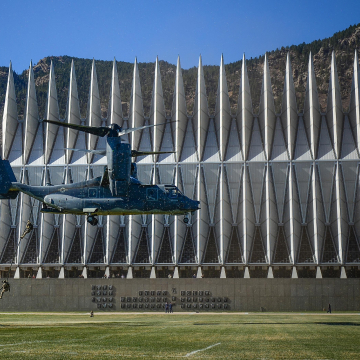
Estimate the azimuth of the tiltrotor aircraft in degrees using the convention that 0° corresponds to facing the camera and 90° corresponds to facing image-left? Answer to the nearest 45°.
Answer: approximately 270°
